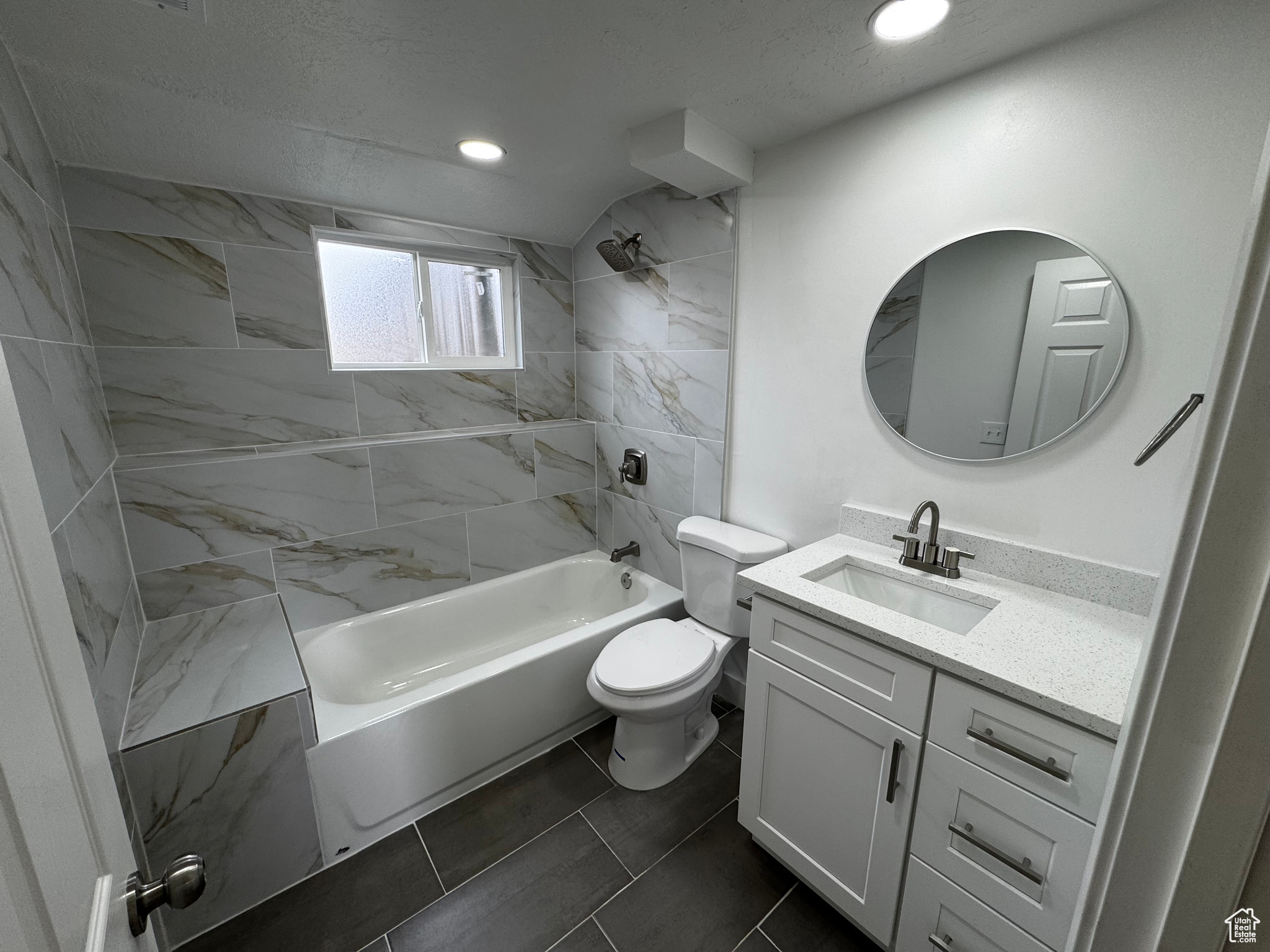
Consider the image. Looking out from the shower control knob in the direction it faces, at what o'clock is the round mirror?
The round mirror is roughly at 9 o'clock from the shower control knob.

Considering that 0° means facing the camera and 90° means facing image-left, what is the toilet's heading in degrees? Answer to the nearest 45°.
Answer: approximately 45°

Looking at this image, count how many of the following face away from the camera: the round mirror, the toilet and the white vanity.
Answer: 0

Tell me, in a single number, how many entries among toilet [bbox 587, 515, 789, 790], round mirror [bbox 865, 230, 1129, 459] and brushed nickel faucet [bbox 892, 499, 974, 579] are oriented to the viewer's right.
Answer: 0

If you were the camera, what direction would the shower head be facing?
facing the viewer and to the left of the viewer

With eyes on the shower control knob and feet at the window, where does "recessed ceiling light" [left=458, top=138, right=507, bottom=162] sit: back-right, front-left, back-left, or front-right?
front-right

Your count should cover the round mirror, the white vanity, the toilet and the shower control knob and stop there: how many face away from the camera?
0

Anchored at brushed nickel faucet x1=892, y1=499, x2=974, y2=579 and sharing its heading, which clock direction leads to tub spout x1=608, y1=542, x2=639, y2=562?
The tub spout is roughly at 2 o'clock from the brushed nickel faucet.

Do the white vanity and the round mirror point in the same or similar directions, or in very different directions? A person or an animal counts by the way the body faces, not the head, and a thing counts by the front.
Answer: same or similar directions

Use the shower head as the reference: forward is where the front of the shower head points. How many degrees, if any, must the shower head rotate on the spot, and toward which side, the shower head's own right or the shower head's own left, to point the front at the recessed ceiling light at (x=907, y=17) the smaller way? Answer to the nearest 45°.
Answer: approximately 90° to the shower head's own left

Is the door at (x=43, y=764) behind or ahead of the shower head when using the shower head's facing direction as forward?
ahead

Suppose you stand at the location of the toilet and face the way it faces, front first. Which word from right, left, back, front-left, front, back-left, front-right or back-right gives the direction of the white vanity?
left

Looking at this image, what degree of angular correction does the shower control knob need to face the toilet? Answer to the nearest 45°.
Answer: approximately 45° to its left
